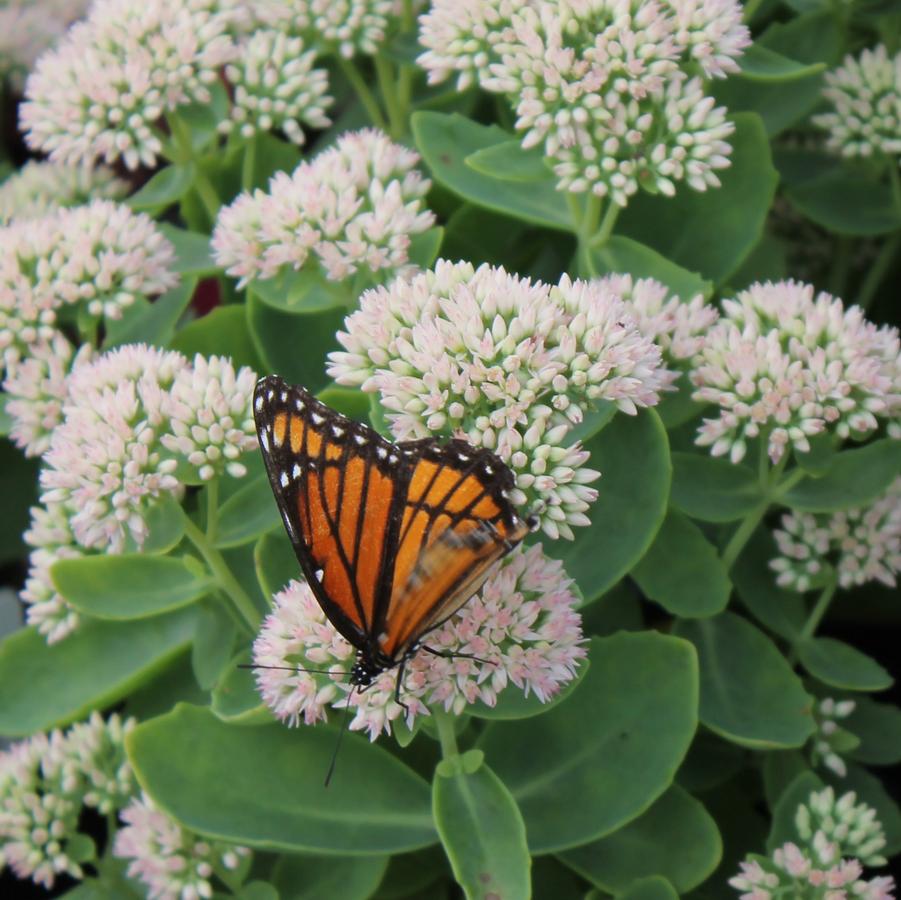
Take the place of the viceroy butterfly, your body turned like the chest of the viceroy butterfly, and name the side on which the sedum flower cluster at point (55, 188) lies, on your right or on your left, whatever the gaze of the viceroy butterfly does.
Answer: on your right

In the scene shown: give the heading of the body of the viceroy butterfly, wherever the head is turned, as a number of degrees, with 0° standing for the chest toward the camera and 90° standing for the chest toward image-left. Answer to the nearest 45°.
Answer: approximately 45°
